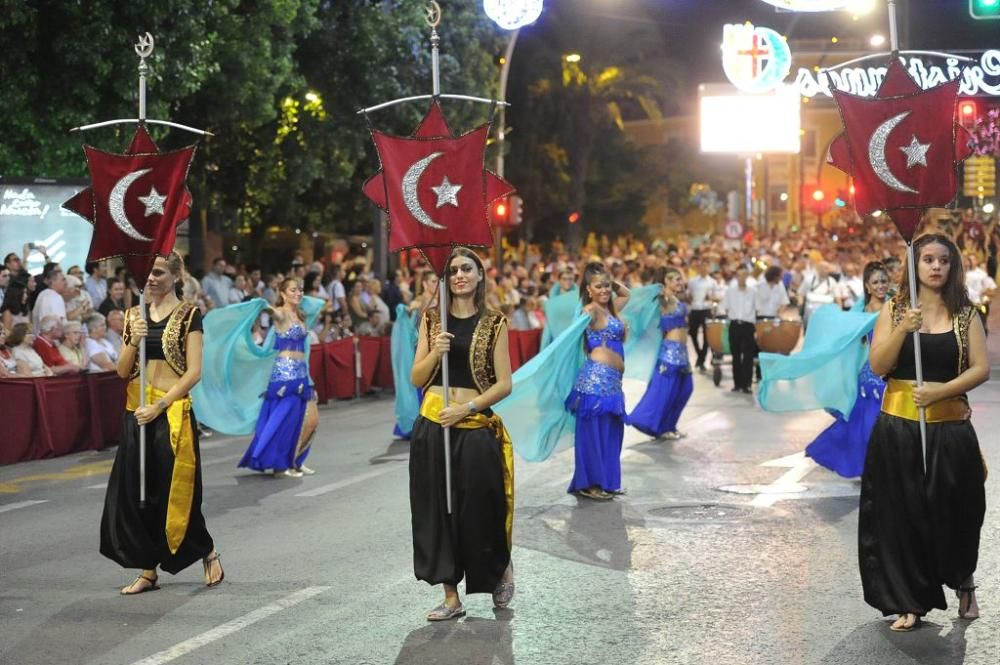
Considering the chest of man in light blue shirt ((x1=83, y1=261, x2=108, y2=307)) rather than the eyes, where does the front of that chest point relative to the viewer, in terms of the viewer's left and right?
facing the viewer and to the right of the viewer

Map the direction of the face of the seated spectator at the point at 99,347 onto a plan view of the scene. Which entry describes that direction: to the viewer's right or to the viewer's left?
to the viewer's right

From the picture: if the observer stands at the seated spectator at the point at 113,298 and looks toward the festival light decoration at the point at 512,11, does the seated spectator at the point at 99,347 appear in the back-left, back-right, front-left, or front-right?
back-right

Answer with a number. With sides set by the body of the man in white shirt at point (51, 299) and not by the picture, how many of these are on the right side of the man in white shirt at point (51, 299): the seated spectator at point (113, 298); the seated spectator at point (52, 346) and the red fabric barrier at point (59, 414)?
2

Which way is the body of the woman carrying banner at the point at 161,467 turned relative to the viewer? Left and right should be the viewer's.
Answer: facing the viewer and to the left of the viewer

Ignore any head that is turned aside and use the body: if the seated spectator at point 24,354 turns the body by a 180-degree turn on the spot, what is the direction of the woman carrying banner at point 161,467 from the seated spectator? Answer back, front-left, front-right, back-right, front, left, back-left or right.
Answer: left

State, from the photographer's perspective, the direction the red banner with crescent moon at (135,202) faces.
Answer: facing the viewer

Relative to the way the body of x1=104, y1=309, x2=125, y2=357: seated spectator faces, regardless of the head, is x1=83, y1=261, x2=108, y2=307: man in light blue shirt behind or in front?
behind

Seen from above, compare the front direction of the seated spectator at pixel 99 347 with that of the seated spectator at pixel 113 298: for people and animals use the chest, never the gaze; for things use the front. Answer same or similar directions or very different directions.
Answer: same or similar directions

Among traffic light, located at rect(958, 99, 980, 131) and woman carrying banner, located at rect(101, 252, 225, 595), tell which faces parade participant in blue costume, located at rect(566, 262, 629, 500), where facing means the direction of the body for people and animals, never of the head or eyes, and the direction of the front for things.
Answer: the traffic light

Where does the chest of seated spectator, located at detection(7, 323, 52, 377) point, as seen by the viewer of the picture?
to the viewer's right

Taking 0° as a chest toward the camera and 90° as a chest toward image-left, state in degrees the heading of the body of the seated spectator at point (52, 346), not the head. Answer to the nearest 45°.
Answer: approximately 270°
